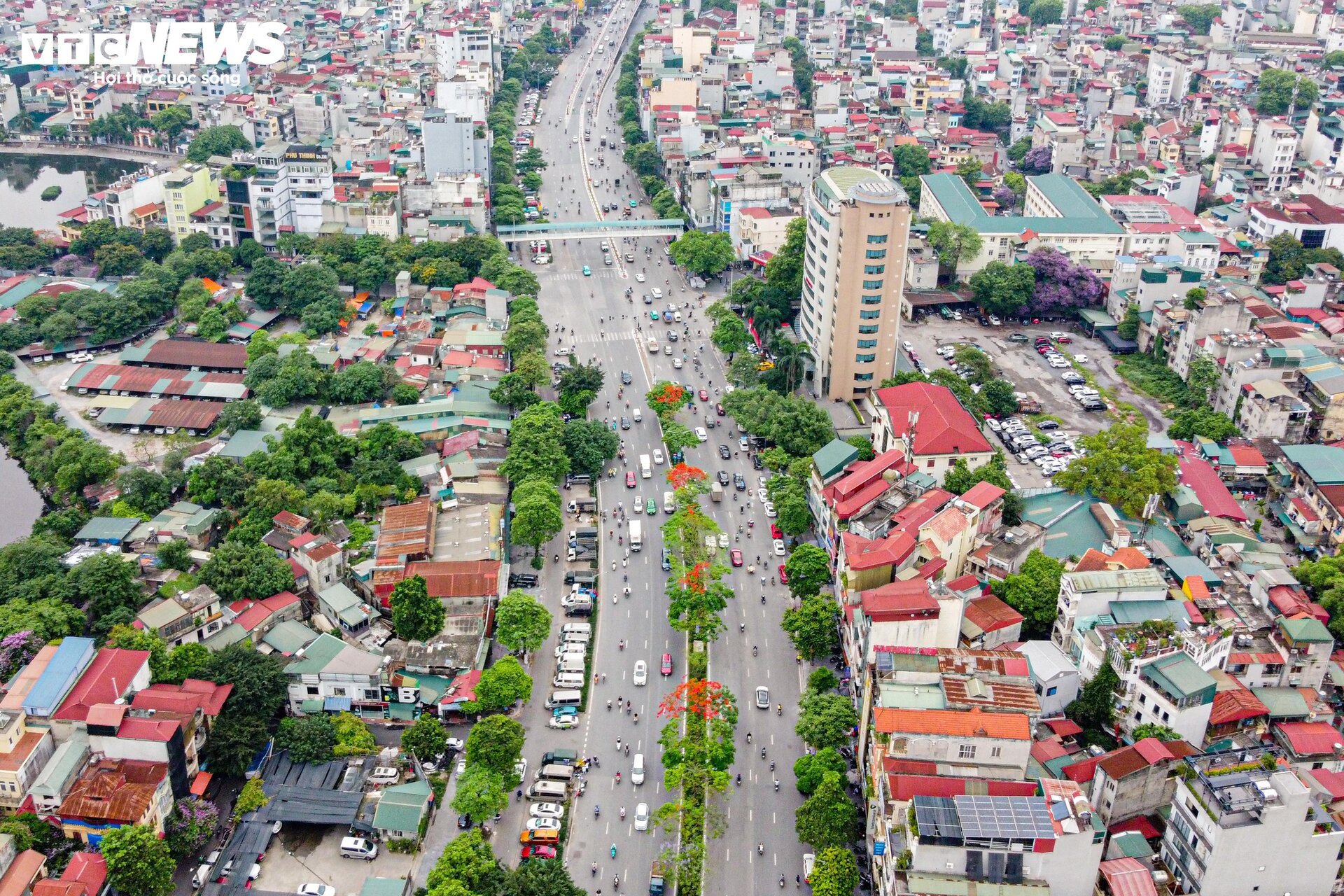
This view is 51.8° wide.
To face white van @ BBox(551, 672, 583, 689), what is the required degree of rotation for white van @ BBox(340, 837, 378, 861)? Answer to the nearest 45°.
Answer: approximately 45° to its left

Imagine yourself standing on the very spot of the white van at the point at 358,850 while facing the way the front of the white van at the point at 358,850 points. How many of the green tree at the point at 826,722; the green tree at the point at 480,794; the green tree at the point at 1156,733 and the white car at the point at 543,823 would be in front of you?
4

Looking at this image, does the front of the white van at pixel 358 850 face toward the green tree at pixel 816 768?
yes

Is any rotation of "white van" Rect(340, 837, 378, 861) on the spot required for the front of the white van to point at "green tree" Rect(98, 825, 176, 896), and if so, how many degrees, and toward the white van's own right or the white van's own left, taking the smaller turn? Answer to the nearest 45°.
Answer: approximately 180°

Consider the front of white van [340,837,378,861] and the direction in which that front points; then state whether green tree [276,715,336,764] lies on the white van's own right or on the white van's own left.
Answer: on the white van's own left

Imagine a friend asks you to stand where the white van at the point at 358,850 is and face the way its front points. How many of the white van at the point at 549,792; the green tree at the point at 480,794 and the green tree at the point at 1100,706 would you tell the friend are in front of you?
3

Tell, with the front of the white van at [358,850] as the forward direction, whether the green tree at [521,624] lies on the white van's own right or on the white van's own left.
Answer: on the white van's own left

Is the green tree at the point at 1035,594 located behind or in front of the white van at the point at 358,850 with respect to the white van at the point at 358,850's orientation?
in front

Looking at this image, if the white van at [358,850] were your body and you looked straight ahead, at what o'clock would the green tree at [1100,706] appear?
The green tree is roughly at 12 o'clock from the white van.

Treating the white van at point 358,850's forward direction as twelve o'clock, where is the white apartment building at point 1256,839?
The white apartment building is roughly at 1 o'clock from the white van.

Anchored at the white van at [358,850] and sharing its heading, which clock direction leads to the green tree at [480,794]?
The green tree is roughly at 12 o'clock from the white van.

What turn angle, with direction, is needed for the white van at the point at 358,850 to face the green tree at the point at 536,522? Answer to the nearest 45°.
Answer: approximately 45° to its left

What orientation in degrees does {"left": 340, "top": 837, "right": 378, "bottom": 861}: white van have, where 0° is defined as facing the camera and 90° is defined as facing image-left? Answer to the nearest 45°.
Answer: approximately 270°

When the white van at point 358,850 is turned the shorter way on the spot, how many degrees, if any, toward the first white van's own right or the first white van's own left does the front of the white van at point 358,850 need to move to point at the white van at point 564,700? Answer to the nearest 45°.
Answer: approximately 45° to the first white van's own left
